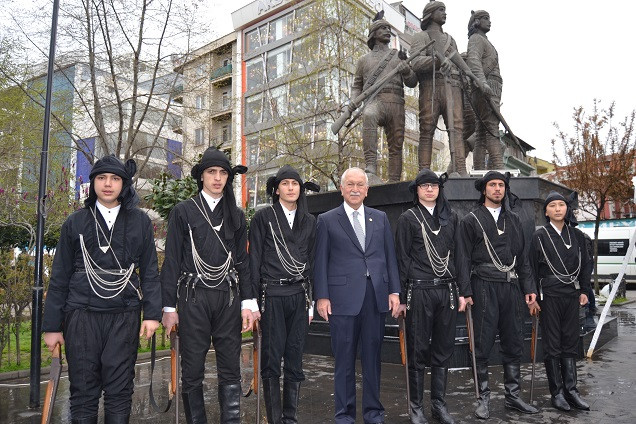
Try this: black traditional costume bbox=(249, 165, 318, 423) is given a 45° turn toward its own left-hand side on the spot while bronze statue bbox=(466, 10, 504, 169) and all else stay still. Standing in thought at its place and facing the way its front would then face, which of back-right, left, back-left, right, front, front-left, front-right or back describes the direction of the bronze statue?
left

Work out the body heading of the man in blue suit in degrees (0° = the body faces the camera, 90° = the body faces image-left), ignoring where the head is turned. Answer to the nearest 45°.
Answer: approximately 0°

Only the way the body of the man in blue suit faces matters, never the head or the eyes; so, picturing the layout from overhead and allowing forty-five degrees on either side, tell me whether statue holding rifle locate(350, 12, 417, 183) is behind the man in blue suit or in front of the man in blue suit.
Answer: behind

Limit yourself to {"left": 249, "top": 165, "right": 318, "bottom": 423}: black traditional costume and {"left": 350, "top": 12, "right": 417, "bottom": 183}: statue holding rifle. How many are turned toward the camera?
2

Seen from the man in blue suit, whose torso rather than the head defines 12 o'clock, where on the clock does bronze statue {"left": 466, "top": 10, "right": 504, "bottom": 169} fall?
The bronze statue is roughly at 7 o'clock from the man in blue suit.

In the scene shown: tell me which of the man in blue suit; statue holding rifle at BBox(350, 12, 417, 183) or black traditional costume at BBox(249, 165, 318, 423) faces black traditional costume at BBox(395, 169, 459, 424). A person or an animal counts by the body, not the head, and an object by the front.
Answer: the statue holding rifle

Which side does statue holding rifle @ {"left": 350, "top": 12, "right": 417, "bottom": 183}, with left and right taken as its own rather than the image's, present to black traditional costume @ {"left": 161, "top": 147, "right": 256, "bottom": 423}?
front

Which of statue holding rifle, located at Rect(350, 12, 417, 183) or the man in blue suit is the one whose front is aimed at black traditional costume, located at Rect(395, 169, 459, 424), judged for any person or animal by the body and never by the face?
the statue holding rifle

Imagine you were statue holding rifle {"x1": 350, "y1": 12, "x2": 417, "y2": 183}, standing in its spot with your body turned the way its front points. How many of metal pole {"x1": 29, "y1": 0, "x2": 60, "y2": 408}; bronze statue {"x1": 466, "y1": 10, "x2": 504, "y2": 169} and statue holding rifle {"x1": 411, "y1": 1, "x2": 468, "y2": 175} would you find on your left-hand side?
2

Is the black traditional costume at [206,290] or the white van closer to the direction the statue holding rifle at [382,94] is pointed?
the black traditional costume

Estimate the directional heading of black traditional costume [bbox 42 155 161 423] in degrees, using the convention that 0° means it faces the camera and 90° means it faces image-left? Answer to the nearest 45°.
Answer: approximately 0°

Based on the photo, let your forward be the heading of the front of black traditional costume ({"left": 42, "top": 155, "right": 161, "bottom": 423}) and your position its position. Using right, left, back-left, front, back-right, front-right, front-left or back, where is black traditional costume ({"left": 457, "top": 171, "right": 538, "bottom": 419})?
left

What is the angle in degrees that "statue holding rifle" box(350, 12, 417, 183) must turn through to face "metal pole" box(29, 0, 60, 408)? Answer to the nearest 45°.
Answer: approximately 45° to its right

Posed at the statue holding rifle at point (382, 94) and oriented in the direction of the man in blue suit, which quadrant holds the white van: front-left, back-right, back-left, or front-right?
back-left
